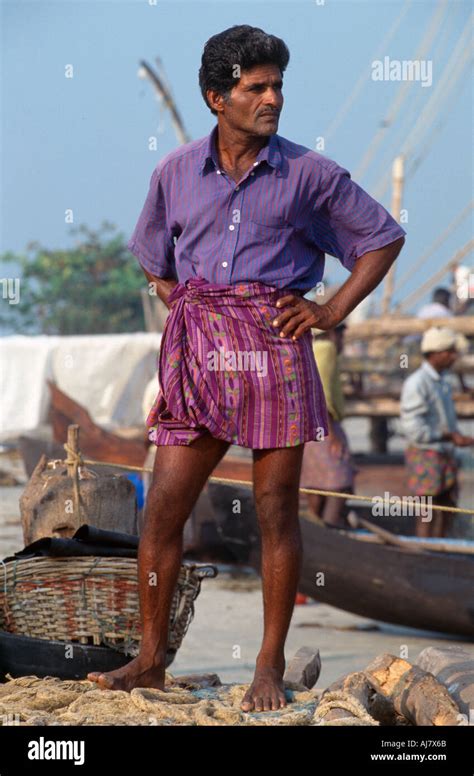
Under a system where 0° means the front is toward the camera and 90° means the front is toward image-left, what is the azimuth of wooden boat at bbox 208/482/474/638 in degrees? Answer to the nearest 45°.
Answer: approximately 90°

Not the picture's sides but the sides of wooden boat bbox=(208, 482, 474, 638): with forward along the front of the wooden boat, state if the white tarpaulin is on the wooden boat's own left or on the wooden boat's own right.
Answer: on the wooden boat's own right

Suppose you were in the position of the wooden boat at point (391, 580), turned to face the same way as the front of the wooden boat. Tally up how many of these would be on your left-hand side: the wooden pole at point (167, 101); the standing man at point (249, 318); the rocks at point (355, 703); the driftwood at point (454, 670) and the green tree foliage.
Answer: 3

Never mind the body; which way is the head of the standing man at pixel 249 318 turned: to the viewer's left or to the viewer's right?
to the viewer's right

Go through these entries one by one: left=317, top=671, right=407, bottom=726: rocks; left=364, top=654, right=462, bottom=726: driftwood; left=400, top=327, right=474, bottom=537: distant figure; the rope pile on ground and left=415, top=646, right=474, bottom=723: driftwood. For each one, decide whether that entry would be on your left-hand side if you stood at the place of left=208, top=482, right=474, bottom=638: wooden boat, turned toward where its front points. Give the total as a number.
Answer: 4

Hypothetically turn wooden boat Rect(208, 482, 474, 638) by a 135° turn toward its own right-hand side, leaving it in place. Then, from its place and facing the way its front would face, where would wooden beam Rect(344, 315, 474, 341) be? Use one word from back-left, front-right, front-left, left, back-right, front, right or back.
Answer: front-left
